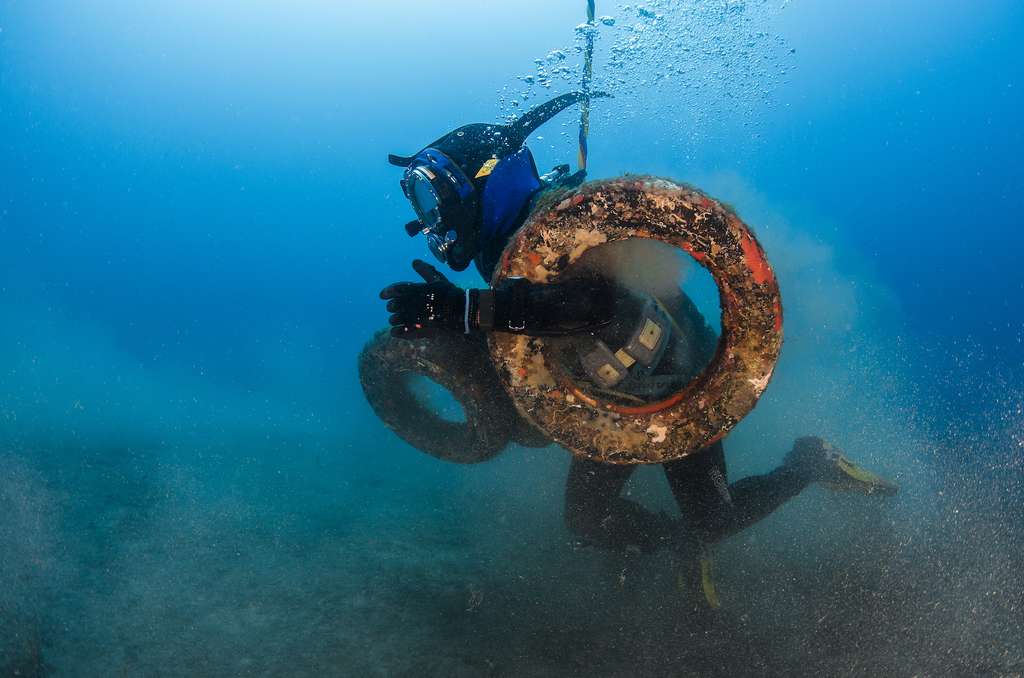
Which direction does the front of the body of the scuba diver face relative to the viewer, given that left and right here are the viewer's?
facing to the left of the viewer

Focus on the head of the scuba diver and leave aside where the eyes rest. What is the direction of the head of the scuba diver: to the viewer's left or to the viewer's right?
to the viewer's left
